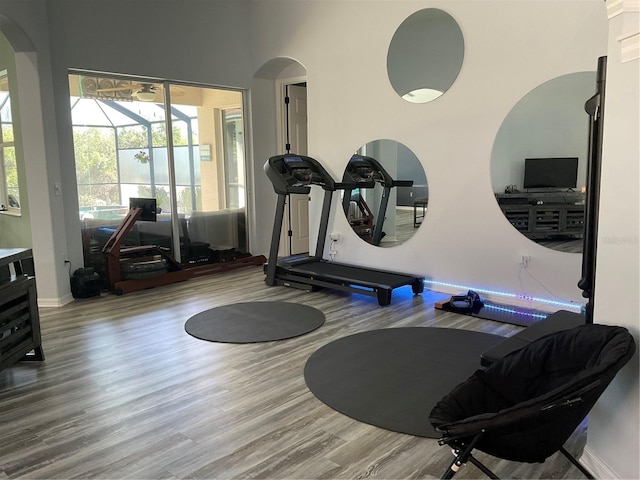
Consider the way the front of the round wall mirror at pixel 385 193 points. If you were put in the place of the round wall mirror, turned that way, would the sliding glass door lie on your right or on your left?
on your right

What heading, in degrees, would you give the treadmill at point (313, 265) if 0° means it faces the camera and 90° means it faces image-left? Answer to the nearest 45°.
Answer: approximately 135°

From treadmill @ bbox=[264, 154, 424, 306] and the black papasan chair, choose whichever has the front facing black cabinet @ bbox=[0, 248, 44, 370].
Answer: the black papasan chair

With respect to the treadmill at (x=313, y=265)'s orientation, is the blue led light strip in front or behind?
behind

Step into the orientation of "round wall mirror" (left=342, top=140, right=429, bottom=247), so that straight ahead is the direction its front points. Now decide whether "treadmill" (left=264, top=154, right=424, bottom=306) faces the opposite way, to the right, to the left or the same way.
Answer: to the right

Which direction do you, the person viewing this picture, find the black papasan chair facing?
facing to the left of the viewer

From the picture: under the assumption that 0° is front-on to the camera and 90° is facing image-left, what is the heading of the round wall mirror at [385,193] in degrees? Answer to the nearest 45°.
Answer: approximately 45°

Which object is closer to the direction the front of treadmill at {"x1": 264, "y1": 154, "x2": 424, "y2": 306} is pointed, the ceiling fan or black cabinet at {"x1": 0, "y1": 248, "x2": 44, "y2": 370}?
the ceiling fan

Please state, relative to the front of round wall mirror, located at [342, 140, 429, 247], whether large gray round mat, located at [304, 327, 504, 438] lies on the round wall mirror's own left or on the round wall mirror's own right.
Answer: on the round wall mirror's own left

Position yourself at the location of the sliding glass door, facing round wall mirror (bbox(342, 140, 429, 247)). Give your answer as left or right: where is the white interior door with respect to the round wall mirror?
left
